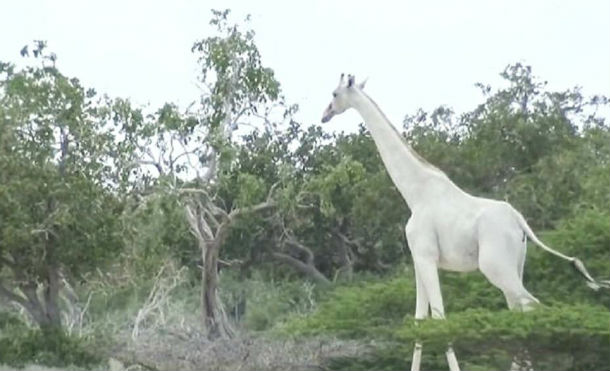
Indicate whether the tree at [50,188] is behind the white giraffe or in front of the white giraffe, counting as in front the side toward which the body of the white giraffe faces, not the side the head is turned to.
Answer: in front

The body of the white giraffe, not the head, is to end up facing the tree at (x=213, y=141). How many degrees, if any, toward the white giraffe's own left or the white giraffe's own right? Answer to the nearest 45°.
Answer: approximately 45° to the white giraffe's own right

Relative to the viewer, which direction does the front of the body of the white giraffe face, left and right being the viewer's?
facing to the left of the viewer
